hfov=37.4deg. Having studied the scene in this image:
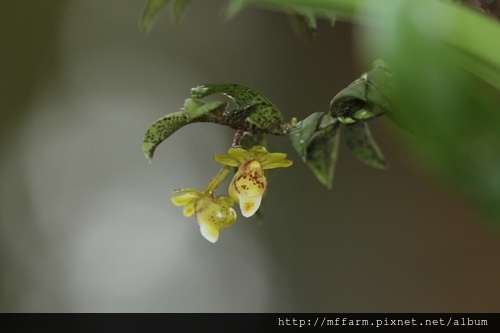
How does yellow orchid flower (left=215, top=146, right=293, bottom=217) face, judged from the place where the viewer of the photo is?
facing the viewer
